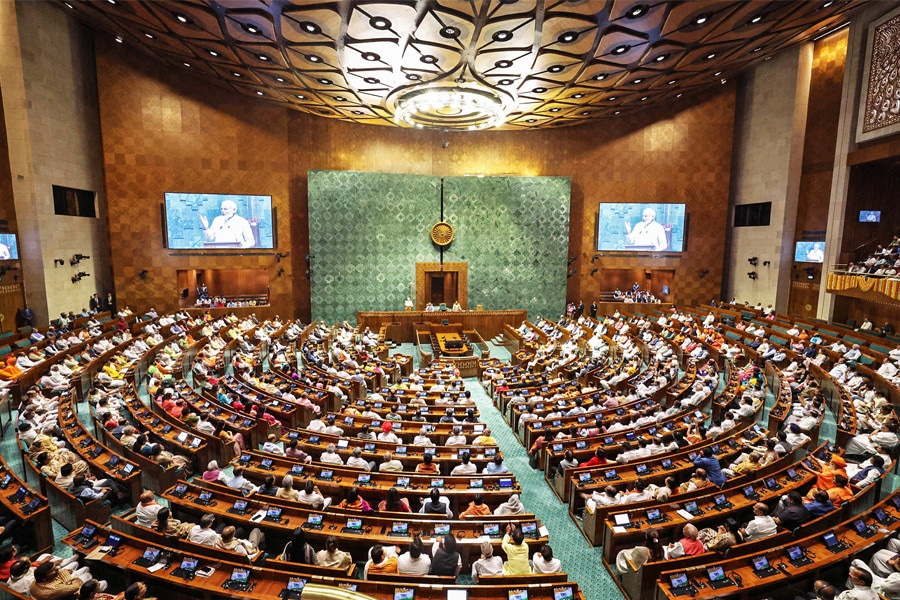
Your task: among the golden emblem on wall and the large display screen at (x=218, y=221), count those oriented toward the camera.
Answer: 2

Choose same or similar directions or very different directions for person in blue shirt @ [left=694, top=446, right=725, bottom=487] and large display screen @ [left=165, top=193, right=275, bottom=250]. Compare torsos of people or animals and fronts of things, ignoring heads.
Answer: very different directions

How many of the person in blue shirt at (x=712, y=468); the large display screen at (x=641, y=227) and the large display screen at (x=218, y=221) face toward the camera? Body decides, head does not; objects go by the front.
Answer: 2

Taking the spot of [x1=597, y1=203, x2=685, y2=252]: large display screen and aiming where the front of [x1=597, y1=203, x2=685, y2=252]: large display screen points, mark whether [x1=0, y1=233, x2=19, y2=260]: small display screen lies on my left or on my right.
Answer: on my right

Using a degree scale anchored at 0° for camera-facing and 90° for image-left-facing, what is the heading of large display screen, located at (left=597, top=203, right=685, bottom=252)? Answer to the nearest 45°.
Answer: approximately 0°

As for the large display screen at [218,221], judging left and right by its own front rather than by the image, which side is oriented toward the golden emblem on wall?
left

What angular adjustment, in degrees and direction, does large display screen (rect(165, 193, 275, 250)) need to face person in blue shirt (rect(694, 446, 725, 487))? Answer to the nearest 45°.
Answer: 0° — it already faces them

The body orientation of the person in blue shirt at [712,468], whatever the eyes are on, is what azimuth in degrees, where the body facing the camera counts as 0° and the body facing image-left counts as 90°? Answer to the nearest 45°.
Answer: approximately 135°

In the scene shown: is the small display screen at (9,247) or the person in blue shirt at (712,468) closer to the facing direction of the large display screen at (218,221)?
the person in blue shirt
